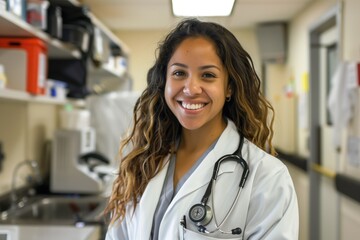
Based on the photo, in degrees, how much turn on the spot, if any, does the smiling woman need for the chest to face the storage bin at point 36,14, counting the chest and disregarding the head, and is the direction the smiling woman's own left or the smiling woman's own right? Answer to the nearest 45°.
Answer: approximately 90° to the smiling woman's own right

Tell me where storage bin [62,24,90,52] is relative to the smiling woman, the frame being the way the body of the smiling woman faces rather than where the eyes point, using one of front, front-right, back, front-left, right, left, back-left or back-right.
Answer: right

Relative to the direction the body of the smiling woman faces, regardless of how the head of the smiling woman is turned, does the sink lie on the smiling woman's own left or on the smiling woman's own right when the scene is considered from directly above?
on the smiling woman's own right

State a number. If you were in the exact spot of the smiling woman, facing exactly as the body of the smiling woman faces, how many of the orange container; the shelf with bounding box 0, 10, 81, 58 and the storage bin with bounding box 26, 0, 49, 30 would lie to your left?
0

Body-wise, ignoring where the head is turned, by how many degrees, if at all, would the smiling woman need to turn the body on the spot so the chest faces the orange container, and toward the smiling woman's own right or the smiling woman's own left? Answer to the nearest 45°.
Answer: approximately 90° to the smiling woman's own right

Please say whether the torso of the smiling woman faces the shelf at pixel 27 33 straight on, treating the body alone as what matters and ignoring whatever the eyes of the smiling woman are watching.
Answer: no

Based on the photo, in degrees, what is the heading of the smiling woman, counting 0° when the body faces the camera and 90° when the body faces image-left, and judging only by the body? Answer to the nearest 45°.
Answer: approximately 45°

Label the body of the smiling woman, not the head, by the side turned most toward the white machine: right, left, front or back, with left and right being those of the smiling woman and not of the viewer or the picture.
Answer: right

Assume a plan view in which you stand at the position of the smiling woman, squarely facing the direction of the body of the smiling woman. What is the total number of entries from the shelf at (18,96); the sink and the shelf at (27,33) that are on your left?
0

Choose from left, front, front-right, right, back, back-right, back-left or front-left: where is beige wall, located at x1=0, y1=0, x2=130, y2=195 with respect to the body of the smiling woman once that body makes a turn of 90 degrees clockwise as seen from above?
front

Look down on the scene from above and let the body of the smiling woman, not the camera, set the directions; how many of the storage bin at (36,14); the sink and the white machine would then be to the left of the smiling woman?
0

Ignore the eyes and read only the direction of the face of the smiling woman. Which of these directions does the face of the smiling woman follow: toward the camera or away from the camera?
toward the camera
